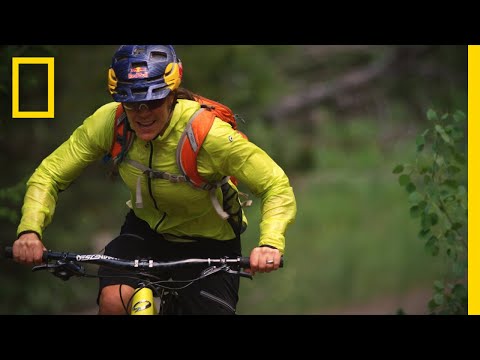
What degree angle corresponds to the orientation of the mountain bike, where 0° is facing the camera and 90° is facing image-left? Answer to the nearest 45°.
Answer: approximately 0°
